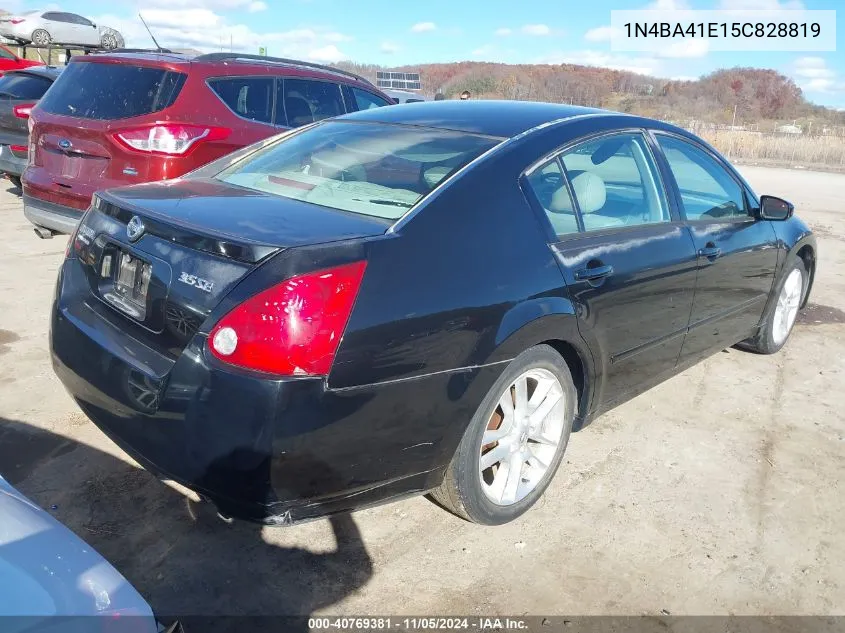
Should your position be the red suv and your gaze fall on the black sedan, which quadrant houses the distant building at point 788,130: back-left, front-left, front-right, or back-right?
back-left

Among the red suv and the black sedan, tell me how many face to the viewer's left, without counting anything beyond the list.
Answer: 0

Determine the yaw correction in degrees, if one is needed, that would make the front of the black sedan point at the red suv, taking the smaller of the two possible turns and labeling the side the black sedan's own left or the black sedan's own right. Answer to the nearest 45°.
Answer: approximately 90° to the black sedan's own left

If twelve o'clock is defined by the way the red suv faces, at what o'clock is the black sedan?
The black sedan is roughly at 4 o'clock from the red suv.

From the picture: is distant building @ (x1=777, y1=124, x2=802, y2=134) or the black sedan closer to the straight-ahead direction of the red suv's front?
the distant building

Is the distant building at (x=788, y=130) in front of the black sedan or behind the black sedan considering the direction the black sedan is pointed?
in front

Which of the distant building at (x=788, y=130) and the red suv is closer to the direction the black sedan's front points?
the distant building

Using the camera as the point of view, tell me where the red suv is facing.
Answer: facing away from the viewer and to the right of the viewer

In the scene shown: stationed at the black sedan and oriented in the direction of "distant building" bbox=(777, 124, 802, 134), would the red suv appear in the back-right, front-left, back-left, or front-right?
front-left

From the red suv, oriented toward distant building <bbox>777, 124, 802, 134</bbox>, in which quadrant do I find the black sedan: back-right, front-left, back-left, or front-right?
back-right

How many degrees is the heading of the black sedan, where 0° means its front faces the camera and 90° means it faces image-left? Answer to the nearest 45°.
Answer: approximately 225°

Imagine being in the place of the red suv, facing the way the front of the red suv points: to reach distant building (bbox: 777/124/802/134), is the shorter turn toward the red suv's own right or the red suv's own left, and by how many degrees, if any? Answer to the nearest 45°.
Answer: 0° — it already faces it
